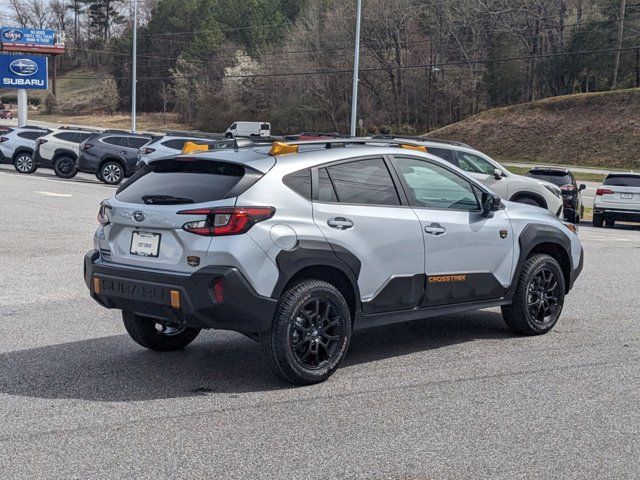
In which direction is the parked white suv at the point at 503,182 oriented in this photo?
to the viewer's right

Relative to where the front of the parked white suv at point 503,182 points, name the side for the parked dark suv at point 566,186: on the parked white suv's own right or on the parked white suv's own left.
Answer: on the parked white suv's own left

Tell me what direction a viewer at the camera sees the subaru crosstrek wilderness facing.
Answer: facing away from the viewer and to the right of the viewer

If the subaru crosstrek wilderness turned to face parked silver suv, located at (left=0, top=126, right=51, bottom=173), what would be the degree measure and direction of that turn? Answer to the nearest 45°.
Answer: approximately 90° to its left

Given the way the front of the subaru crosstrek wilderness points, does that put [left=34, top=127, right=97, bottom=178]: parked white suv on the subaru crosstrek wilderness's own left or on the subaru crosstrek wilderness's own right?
on the subaru crosstrek wilderness's own left

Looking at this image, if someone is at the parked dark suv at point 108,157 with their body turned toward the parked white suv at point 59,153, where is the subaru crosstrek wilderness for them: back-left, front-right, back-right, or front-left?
back-left

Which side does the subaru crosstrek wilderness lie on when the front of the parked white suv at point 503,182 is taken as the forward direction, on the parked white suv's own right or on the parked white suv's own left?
on the parked white suv's own right
